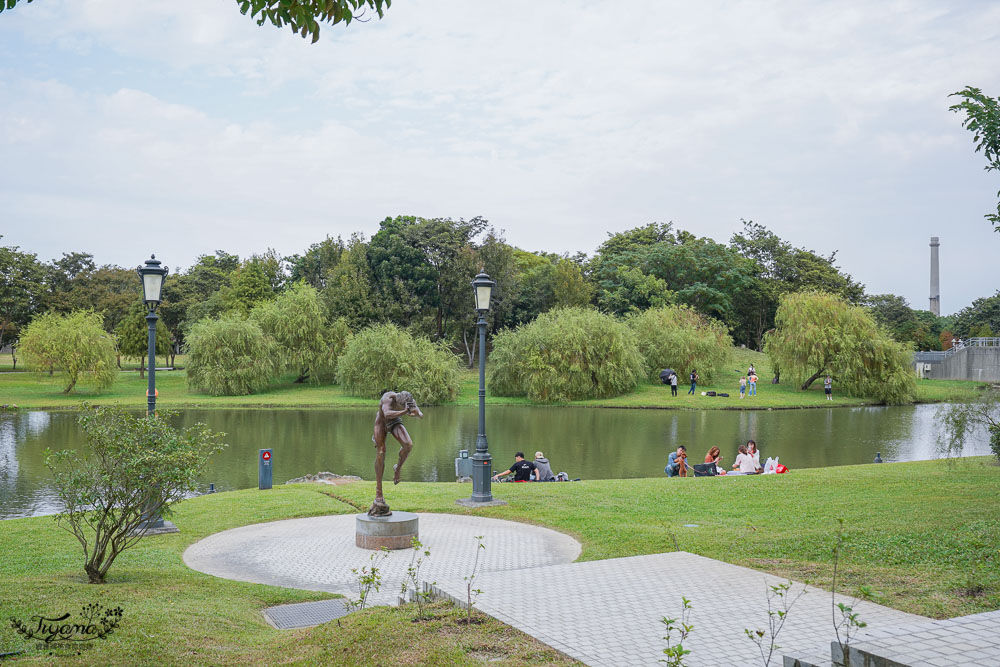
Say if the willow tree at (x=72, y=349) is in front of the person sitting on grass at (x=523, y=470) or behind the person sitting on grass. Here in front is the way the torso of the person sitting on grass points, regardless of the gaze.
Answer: in front

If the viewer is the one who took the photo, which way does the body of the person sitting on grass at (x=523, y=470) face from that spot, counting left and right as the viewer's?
facing away from the viewer and to the left of the viewer

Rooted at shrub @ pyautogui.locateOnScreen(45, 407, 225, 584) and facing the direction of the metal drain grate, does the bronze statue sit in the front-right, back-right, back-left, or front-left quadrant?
front-left

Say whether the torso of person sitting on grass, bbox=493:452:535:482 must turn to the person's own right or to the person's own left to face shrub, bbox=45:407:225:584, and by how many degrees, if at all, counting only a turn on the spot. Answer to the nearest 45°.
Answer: approximately 135° to the person's own left

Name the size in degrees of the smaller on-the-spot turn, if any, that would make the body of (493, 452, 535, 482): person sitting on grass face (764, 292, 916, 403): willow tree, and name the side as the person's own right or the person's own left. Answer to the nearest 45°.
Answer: approximately 90° to the person's own right

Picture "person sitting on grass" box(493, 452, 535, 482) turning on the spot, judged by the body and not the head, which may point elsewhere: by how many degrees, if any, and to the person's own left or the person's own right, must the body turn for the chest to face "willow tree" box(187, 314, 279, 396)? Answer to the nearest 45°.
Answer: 0° — they already face it

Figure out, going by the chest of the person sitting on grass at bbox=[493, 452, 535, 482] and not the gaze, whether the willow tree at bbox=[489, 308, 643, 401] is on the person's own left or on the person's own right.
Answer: on the person's own right

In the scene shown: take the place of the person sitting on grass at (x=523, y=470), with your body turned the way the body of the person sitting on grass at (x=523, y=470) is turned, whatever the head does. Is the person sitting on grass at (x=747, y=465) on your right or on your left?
on your right

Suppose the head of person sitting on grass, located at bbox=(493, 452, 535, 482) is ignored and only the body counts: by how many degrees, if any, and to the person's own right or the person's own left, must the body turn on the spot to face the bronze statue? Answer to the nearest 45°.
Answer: approximately 135° to the person's own left

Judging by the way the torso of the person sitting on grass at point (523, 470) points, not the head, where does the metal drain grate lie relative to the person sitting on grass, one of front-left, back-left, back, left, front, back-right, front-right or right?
back-left

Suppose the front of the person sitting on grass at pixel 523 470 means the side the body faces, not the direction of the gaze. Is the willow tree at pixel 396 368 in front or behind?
in front
